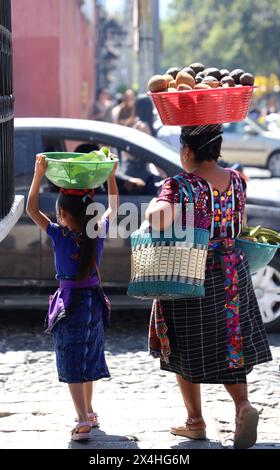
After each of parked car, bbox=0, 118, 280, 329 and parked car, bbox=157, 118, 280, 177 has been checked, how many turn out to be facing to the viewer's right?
2

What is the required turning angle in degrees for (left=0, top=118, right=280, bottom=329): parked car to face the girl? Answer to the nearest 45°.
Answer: approximately 90° to its right

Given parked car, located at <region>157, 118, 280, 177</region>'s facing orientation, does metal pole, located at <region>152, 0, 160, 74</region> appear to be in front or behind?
behind

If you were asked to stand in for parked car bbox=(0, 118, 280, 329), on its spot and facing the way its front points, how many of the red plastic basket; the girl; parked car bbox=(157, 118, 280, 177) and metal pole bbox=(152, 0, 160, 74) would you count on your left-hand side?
2

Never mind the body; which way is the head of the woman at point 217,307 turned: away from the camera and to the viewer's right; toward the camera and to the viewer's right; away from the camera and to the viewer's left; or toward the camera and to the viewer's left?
away from the camera and to the viewer's left

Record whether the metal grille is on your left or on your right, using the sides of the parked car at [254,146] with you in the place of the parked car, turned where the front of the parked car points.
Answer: on your right

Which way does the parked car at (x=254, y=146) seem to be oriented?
to the viewer's right

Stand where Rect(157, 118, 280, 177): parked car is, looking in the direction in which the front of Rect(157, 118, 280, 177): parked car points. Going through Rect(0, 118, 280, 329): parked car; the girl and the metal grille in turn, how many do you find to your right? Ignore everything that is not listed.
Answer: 3
